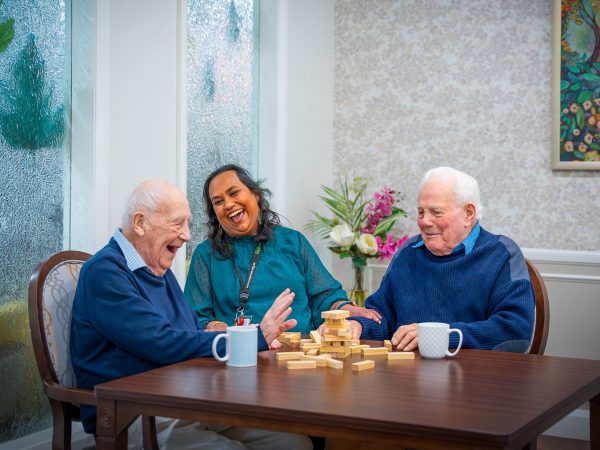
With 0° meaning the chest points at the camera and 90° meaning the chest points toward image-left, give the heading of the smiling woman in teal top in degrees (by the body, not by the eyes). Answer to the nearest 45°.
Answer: approximately 0°

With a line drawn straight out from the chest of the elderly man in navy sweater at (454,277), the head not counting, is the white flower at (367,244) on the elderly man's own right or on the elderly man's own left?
on the elderly man's own right

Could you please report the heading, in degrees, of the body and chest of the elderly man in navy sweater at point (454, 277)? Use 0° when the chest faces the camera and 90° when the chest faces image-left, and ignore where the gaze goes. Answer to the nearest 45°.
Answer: approximately 45°

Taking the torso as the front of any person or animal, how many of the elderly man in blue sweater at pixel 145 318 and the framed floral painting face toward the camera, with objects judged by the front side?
1

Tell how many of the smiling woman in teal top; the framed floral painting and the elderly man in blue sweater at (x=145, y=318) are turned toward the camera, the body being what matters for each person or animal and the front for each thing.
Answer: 2

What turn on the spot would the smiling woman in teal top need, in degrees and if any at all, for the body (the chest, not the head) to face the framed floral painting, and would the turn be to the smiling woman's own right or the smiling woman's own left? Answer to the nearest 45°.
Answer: approximately 135° to the smiling woman's own left

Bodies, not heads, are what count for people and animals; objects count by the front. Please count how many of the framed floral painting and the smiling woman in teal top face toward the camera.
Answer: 2

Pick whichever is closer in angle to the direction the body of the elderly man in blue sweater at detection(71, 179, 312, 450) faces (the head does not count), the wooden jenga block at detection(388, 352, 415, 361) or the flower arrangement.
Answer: the wooden jenga block

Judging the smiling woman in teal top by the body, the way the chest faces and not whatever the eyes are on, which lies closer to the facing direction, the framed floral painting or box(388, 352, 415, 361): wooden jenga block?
the wooden jenga block

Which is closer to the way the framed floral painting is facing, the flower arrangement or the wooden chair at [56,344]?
the wooden chair

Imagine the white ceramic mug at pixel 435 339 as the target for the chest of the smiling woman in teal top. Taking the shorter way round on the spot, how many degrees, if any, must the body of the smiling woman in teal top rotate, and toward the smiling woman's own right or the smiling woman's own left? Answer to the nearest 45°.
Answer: approximately 45° to the smiling woman's own left

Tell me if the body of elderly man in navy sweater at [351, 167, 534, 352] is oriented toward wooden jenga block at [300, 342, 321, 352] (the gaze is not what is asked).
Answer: yes

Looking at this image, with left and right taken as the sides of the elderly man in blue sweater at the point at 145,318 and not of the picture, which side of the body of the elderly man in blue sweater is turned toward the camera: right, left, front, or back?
right

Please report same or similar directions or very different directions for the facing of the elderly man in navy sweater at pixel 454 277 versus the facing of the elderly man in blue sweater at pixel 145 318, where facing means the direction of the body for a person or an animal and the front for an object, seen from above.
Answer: very different directions

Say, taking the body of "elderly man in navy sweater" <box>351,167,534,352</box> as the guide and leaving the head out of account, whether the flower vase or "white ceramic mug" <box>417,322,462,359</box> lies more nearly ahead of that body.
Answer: the white ceramic mug

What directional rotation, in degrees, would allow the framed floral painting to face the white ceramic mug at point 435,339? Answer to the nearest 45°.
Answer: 0° — it already faces it
